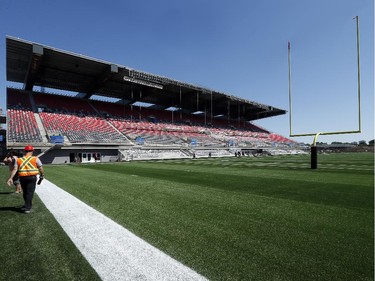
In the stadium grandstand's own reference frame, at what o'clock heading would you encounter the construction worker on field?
The construction worker on field is roughly at 1 o'clock from the stadium grandstand.

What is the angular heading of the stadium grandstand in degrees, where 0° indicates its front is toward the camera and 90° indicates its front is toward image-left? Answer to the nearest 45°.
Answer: approximately 315°
